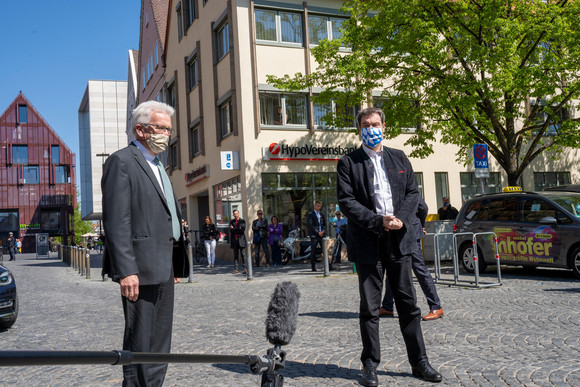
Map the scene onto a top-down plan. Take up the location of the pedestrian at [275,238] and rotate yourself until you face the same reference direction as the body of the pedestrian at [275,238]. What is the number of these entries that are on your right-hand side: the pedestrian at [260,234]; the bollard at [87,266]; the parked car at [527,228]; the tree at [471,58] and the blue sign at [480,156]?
2

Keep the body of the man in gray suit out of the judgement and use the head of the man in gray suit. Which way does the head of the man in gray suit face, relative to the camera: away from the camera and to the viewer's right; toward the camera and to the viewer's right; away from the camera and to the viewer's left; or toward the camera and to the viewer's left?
toward the camera and to the viewer's right

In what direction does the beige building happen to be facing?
toward the camera

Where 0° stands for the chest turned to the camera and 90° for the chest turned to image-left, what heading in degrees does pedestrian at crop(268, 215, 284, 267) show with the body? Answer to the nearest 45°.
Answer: approximately 0°

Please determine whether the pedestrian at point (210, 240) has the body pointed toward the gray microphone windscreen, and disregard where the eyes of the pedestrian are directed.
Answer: yes

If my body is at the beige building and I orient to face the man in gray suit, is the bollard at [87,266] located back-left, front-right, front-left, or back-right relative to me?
front-right

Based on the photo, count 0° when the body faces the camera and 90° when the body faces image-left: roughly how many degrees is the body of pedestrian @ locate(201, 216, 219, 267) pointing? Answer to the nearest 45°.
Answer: approximately 0°

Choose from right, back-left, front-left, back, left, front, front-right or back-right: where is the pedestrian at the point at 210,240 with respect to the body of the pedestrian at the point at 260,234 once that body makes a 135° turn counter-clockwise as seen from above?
left

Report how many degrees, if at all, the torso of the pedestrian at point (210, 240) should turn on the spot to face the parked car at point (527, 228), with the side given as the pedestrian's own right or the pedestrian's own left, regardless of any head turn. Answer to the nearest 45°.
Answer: approximately 45° to the pedestrian's own left

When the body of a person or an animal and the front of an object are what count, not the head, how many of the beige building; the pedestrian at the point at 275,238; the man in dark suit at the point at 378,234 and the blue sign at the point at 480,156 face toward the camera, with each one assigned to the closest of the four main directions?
4

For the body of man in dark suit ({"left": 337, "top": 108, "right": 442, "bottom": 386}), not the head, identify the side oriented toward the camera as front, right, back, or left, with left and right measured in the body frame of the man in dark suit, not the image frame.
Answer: front

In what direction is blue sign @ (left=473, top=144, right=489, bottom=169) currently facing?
toward the camera
